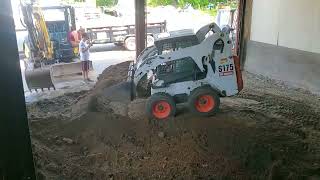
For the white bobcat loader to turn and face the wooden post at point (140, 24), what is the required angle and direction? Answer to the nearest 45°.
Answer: approximately 45° to its right

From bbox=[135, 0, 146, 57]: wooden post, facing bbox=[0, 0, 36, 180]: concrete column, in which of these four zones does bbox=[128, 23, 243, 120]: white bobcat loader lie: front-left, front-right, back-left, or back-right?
front-left

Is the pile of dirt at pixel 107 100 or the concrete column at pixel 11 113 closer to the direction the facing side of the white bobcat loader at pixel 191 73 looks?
the pile of dirt

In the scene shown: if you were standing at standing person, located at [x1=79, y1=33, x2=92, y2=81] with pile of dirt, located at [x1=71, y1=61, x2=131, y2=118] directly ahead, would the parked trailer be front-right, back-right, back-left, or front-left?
back-left

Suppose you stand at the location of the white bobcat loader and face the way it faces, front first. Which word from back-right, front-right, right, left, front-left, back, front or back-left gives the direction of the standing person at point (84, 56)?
front-right

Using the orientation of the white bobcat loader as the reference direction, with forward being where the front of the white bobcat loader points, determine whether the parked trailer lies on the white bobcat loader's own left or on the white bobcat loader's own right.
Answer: on the white bobcat loader's own right

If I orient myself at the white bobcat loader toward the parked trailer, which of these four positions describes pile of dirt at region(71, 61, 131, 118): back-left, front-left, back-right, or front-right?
front-left

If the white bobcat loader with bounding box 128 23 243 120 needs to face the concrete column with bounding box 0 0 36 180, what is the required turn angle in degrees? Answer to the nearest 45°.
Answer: approximately 90° to its left

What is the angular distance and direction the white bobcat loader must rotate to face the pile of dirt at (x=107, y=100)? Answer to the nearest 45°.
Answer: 0° — it already faces it

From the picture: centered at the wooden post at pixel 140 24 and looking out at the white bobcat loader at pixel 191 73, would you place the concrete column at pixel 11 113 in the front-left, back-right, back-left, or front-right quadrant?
front-right

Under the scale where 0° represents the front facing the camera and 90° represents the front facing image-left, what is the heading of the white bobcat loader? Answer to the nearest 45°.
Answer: approximately 90°

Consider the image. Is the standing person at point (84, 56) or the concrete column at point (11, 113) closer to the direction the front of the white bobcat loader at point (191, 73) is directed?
the standing person
